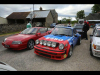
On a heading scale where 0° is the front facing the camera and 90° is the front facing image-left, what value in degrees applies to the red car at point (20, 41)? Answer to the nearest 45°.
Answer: approximately 45°
